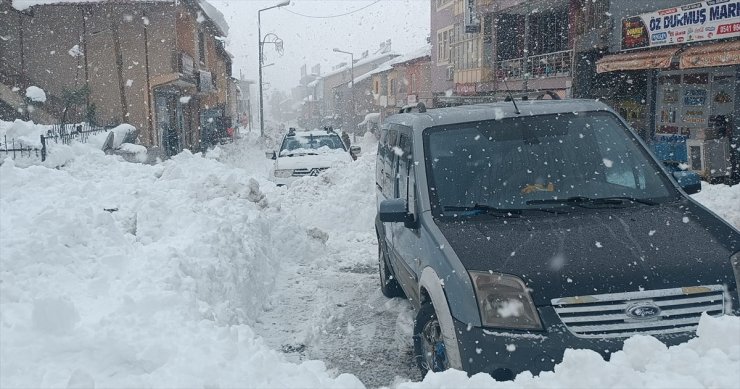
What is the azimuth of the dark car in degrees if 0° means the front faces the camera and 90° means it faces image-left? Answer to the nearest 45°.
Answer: approximately 315°

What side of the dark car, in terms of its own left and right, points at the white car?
back

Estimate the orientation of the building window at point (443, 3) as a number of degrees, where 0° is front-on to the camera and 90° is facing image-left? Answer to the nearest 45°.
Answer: approximately 45°

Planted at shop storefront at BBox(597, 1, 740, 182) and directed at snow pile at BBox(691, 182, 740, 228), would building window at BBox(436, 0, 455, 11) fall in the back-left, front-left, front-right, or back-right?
back-right

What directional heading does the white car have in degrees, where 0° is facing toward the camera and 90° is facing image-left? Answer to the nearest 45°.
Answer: approximately 0°

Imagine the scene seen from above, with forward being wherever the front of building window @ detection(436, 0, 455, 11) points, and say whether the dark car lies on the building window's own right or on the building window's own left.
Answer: on the building window's own left
